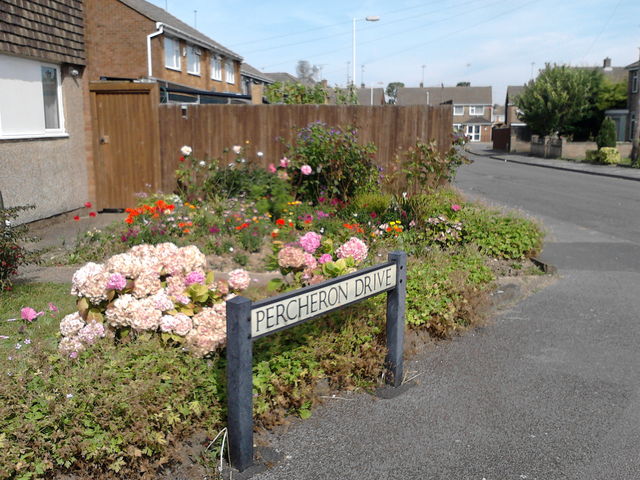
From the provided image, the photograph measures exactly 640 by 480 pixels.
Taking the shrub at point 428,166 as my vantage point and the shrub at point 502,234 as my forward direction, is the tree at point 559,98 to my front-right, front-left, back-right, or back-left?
back-left

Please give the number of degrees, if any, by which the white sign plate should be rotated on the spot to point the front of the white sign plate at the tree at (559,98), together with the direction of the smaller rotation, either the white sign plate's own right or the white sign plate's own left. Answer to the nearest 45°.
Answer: approximately 135° to the white sign plate's own left

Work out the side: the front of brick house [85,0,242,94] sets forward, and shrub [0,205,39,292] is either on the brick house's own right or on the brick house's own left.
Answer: on the brick house's own right

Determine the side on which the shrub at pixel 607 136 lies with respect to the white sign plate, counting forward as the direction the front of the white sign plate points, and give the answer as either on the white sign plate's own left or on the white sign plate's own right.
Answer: on the white sign plate's own left

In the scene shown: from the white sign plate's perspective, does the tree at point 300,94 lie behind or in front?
behind

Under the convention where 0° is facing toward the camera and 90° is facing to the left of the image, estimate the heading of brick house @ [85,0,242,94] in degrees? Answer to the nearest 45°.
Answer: approximately 315°

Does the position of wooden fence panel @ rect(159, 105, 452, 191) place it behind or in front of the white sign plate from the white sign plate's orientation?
behind
